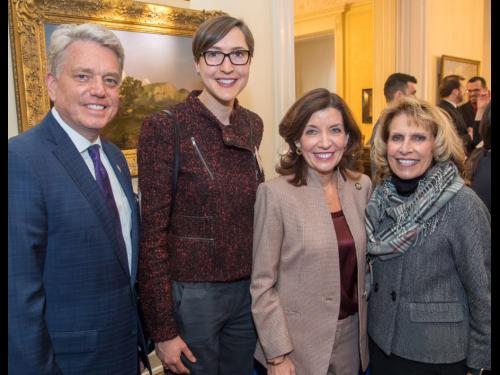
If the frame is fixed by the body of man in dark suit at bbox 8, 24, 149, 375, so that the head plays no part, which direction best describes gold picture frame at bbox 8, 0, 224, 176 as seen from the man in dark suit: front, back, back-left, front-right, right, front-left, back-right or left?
back-left

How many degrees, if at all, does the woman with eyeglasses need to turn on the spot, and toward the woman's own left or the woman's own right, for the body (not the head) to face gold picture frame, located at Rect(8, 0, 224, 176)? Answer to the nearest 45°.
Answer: approximately 180°

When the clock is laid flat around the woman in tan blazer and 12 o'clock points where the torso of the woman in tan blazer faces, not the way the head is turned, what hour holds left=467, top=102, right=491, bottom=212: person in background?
The person in background is roughly at 9 o'clock from the woman in tan blazer.

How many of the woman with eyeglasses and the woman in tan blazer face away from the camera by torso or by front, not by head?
0

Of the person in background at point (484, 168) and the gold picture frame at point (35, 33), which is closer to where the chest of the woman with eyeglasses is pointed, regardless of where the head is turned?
the person in background

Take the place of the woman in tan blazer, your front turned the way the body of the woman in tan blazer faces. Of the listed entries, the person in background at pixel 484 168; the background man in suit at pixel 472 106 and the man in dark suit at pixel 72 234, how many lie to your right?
1

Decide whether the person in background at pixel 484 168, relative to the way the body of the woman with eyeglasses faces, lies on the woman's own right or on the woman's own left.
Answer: on the woman's own left

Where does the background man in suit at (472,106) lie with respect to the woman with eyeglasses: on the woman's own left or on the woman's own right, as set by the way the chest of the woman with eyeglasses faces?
on the woman's own left

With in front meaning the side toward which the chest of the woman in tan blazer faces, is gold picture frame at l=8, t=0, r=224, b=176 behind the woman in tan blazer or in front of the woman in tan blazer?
behind
